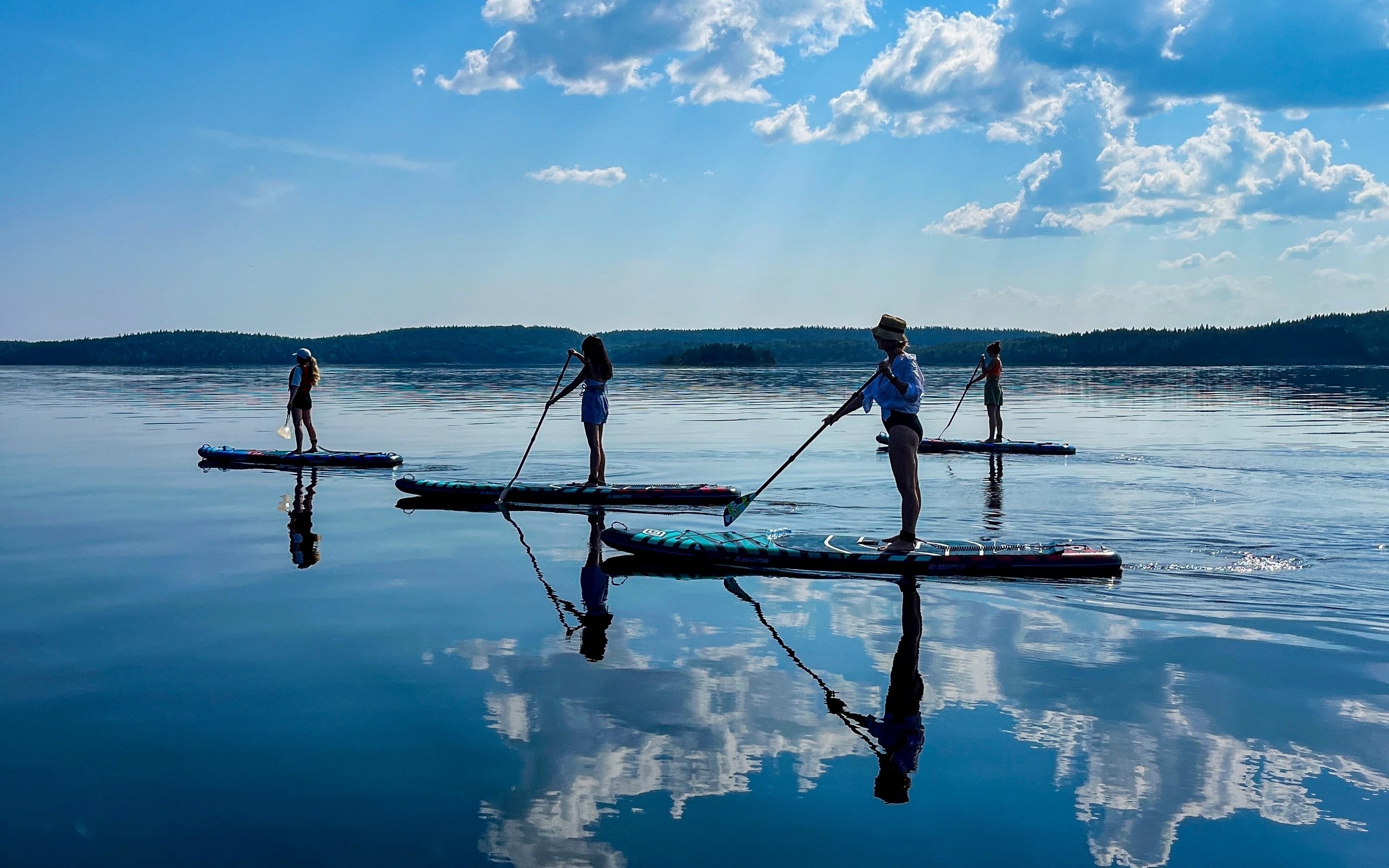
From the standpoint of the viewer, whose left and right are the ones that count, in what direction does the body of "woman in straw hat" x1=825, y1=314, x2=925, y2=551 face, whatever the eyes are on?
facing to the left of the viewer

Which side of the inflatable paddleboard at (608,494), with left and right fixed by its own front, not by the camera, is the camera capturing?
left

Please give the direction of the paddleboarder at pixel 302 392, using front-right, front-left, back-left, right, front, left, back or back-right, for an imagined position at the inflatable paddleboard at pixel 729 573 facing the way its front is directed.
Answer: front-right

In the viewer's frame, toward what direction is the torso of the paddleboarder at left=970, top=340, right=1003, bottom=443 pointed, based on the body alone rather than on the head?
to the viewer's left

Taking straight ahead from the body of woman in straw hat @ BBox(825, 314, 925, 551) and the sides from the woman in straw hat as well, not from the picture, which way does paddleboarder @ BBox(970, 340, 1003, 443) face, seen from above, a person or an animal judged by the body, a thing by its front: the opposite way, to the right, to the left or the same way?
the same way

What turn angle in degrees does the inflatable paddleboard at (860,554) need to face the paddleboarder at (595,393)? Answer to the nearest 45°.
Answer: approximately 45° to its right

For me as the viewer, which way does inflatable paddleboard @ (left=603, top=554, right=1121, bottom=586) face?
facing to the left of the viewer

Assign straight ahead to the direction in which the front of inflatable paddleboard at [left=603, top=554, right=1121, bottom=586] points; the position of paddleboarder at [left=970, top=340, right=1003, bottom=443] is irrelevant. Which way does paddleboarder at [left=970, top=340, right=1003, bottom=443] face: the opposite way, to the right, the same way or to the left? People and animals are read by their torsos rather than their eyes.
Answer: the same way

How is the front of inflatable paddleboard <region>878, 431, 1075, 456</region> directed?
to the viewer's left

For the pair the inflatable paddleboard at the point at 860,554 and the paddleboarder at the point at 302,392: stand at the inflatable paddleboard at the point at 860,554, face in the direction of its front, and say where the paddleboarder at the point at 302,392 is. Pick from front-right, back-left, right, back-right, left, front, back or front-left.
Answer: front-right

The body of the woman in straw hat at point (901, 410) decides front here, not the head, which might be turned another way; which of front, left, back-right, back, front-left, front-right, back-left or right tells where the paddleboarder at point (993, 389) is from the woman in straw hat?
right

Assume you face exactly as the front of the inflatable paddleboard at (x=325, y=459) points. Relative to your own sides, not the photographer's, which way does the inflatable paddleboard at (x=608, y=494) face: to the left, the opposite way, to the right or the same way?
the same way

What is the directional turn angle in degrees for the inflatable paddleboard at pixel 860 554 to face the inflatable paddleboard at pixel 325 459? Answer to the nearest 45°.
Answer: approximately 45° to its right

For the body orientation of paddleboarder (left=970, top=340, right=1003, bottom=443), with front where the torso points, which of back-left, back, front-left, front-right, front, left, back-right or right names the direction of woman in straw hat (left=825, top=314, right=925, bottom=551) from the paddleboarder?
left

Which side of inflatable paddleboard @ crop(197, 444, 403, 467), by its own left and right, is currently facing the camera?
left

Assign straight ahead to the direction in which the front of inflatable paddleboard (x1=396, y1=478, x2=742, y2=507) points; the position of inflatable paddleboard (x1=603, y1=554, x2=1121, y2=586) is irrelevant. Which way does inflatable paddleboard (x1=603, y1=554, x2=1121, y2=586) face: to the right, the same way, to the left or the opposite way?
the same way

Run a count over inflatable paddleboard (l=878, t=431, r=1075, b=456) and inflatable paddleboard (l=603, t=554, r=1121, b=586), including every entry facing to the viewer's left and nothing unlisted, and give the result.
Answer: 2

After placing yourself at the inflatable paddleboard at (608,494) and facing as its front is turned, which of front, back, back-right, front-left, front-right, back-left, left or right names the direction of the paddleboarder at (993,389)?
back-right

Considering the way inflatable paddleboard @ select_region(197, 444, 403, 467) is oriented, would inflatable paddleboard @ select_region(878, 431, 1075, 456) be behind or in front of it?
behind

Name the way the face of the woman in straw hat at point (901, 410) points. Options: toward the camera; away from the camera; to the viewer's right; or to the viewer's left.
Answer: to the viewer's left

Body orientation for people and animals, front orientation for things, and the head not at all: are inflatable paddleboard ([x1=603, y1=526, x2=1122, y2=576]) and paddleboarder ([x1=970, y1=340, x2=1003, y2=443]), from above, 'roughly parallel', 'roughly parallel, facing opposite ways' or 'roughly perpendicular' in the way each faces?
roughly parallel

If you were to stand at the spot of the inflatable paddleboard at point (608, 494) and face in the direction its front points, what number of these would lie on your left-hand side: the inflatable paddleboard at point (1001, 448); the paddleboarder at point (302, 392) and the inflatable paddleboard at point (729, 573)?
1
